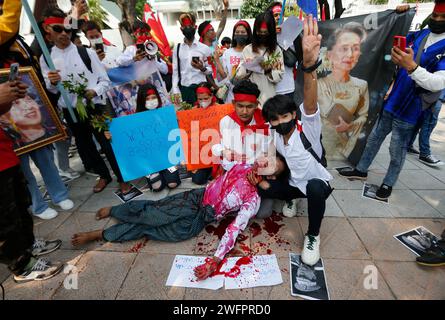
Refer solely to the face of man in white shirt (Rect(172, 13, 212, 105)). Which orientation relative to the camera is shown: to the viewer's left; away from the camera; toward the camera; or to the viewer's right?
toward the camera

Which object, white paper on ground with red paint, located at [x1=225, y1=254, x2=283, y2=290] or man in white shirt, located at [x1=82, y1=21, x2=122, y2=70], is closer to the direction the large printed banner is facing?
the white paper on ground with red paint

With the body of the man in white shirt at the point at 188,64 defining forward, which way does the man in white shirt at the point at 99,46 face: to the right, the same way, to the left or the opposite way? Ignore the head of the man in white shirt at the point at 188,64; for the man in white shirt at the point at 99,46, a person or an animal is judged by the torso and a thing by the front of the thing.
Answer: the same way

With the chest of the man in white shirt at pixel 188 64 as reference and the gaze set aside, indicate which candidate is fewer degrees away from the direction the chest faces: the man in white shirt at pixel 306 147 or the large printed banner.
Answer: the man in white shirt

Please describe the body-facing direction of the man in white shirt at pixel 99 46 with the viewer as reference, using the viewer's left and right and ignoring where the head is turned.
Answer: facing the viewer

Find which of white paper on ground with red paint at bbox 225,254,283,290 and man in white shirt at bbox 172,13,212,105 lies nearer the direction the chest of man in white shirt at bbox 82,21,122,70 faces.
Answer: the white paper on ground with red paint

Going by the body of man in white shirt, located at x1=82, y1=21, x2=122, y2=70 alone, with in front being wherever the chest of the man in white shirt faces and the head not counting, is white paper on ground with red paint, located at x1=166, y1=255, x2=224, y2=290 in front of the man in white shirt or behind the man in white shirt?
in front

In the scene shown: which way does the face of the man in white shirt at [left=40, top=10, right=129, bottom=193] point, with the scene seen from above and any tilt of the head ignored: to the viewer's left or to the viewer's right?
to the viewer's right

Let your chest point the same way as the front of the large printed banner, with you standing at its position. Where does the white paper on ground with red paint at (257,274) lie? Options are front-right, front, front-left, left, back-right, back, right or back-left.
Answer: front

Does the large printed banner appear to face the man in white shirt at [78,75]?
no

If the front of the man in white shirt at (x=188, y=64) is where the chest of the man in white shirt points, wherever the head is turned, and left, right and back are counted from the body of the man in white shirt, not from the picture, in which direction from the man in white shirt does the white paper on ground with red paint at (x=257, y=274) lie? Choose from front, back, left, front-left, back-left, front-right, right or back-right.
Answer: front

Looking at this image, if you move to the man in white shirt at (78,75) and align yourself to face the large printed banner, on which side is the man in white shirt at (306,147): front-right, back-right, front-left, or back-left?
front-right

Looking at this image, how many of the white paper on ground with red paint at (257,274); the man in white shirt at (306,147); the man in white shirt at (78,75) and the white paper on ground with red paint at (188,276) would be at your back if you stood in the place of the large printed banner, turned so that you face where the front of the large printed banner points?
0

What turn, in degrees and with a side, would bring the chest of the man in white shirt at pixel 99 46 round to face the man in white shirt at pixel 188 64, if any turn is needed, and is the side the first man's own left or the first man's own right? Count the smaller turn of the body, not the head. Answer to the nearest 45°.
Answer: approximately 45° to the first man's own left

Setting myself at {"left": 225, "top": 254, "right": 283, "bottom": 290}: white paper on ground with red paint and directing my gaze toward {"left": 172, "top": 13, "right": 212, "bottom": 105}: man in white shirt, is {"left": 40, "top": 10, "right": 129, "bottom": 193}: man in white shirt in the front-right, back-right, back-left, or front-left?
front-left

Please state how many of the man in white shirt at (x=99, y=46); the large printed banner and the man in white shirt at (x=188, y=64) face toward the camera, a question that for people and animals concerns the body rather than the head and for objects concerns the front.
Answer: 3

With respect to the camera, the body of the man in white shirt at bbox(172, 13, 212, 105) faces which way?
toward the camera

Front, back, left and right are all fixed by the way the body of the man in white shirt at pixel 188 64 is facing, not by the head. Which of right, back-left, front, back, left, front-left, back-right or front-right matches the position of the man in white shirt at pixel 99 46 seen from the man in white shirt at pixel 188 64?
right
